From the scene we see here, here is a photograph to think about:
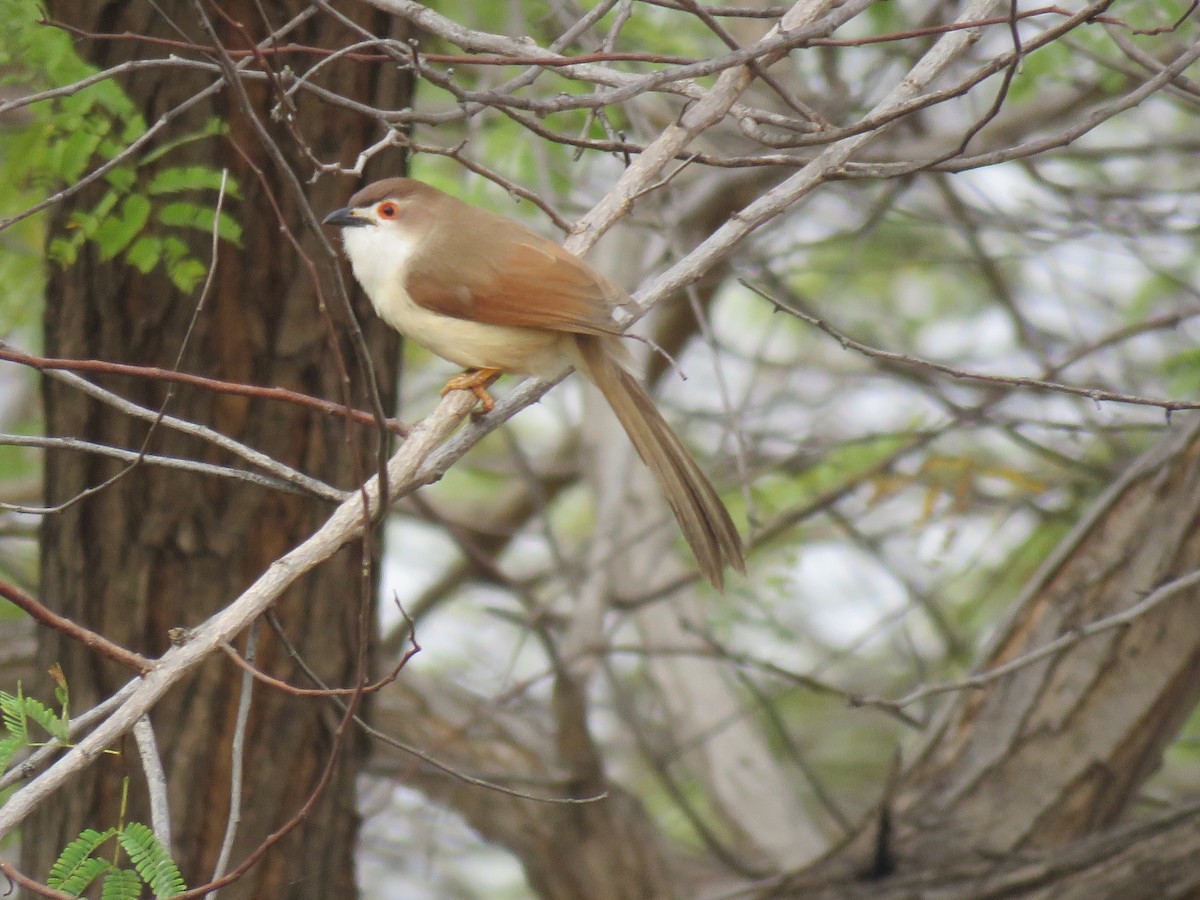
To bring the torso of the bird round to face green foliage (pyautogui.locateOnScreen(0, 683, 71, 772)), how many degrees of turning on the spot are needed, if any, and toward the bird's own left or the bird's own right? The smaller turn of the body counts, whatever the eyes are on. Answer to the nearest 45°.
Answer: approximately 45° to the bird's own left

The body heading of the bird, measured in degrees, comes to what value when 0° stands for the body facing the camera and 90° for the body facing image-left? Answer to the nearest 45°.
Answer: approximately 90°

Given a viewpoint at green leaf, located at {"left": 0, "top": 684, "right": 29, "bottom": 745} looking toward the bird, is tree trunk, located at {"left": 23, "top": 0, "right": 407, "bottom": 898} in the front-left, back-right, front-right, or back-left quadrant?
front-left

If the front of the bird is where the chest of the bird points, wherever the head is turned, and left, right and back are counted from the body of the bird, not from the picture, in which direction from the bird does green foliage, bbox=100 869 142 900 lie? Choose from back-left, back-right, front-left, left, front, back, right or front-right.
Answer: front-left
